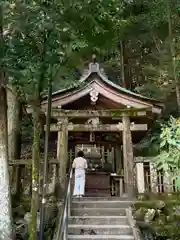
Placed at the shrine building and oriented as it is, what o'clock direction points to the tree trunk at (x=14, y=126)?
The tree trunk is roughly at 3 o'clock from the shrine building.

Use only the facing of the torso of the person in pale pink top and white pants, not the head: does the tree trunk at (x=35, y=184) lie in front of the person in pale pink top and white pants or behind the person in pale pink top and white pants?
behind

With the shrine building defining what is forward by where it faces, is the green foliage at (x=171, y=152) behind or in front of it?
in front

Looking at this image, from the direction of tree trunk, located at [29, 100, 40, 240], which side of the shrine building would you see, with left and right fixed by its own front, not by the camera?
front

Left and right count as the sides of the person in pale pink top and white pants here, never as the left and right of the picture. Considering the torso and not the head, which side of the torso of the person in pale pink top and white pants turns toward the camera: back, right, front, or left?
back

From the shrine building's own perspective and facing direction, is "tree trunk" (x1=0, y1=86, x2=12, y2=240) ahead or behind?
ahead

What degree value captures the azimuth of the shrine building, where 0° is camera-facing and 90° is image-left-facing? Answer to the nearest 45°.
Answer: approximately 0°

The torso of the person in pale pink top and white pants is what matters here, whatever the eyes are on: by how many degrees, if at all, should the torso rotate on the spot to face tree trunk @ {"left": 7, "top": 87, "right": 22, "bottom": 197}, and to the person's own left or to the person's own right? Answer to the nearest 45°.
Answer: approximately 90° to the person's own left
